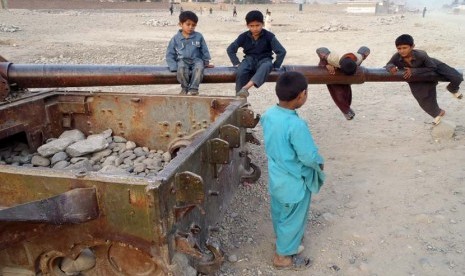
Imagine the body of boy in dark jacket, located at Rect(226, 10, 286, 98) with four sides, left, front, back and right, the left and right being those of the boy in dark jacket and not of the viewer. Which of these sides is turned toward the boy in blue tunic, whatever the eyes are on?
front

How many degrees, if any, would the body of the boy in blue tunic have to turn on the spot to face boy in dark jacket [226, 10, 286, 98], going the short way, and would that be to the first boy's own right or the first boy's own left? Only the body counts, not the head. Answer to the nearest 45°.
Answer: approximately 45° to the first boy's own left

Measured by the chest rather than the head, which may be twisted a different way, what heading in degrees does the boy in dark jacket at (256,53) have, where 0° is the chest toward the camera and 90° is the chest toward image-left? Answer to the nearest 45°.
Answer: approximately 0°

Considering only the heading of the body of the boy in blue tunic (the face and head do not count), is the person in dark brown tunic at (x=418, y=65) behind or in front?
in front

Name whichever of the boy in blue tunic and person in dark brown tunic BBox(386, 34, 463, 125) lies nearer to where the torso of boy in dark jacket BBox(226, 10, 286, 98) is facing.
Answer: the boy in blue tunic
